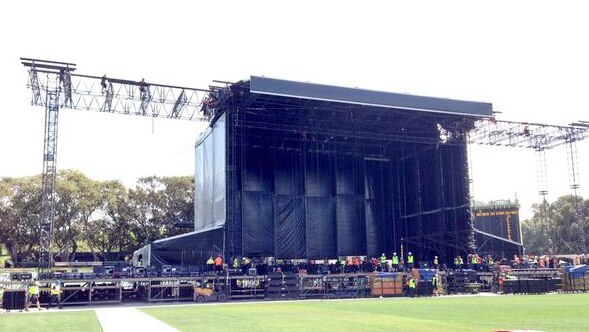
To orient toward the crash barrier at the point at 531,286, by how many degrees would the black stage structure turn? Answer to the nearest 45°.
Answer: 0° — it already faces it

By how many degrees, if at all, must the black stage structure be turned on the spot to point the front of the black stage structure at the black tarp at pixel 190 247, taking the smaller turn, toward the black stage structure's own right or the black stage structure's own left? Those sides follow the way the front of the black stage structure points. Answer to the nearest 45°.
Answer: approximately 90° to the black stage structure's own right

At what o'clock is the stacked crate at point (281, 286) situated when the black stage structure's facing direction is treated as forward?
The stacked crate is roughly at 2 o'clock from the black stage structure.

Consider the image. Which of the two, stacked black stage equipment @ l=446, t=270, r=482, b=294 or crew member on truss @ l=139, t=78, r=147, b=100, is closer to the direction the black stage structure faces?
the stacked black stage equipment

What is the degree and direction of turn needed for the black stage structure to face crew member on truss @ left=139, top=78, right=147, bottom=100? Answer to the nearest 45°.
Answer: approximately 90° to its right
